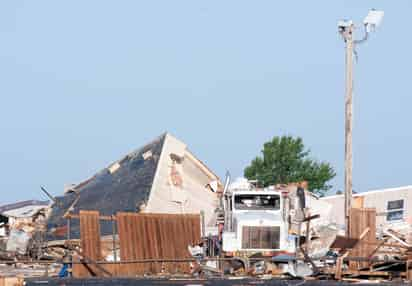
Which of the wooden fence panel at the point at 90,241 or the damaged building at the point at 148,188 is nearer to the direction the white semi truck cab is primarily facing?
the wooden fence panel

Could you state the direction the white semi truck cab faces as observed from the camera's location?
facing the viewer

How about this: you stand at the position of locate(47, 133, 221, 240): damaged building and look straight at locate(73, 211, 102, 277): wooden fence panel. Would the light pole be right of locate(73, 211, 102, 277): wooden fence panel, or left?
left

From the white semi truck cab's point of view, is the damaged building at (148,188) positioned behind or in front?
behind

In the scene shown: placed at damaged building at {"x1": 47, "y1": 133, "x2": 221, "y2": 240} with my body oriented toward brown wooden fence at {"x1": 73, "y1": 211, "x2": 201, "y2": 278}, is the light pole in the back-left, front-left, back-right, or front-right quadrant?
front-left

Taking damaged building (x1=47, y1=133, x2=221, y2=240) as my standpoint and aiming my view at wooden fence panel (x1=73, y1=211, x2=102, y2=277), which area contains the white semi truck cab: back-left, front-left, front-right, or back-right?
front-left

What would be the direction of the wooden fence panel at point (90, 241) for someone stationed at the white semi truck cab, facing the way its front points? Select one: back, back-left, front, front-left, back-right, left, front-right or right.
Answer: right

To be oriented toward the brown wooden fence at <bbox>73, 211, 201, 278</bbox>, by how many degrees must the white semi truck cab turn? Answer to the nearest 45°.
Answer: approximately 90° to its right
